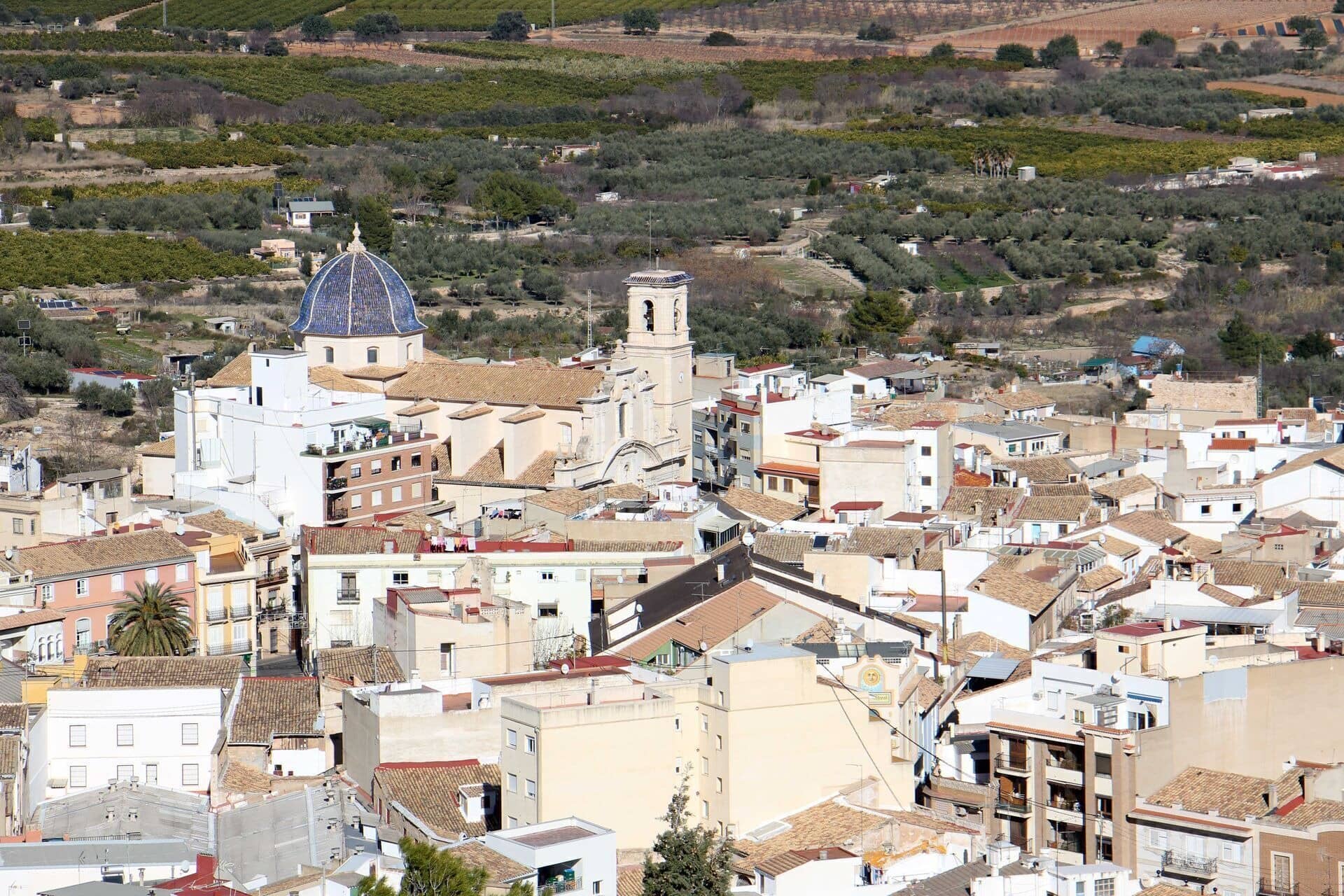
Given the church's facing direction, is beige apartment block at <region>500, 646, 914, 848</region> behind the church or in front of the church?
in front

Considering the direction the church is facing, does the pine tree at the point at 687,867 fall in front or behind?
in front

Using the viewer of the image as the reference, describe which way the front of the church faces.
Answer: facing the viewer and to the right of the viewer

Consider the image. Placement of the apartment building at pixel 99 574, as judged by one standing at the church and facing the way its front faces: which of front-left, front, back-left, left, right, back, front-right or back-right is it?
right

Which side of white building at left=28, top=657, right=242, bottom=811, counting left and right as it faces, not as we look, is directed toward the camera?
front

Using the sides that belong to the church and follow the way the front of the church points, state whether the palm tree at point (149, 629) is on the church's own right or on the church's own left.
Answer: on the church's own right

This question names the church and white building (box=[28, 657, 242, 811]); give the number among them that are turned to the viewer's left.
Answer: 0

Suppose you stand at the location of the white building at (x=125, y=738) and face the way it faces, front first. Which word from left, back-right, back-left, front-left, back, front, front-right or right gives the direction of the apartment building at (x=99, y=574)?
back

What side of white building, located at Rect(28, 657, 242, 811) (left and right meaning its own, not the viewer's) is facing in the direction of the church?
back
